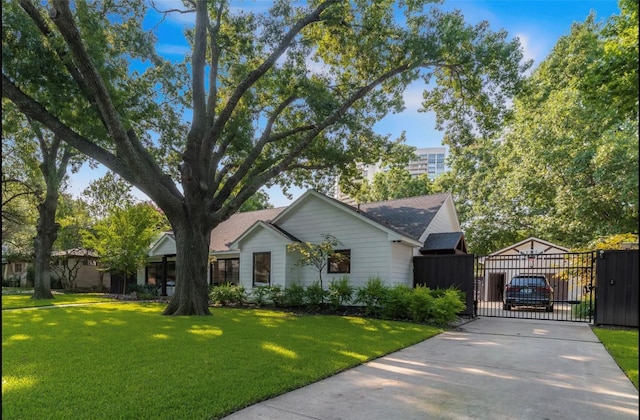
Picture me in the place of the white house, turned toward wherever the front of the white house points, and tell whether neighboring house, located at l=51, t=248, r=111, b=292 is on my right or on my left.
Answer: on my right

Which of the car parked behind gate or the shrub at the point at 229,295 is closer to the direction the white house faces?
the shrub

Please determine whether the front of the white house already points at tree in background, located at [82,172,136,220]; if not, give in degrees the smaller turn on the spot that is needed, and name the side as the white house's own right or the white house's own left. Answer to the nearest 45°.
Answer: approximately 90° to the white house's own right

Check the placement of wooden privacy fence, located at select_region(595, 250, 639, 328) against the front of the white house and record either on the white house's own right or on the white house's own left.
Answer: on the white house's own left

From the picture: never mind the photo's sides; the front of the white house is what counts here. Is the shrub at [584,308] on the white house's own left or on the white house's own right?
on the white house's own left

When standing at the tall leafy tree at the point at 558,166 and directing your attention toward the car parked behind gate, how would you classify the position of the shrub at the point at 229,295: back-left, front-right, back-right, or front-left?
front-right

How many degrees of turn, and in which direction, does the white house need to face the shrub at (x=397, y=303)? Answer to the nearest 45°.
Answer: approximately 45° to its left

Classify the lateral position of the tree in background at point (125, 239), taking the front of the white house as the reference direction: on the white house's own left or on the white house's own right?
on the white house's own right
